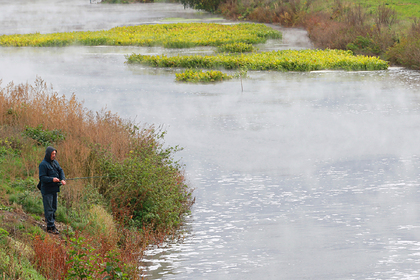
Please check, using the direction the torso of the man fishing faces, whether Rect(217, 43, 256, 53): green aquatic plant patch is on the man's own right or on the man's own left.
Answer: on the man's own left

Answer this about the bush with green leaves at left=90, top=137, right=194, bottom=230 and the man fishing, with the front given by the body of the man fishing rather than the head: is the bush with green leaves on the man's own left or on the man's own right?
on the man's own left

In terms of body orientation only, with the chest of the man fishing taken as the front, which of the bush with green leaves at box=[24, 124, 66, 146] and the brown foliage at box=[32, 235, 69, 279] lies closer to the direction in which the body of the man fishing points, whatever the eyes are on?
the brown foliage

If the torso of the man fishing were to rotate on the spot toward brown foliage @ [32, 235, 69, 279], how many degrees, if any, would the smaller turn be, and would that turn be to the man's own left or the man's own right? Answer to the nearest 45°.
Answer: approximately 45° to the man's own right

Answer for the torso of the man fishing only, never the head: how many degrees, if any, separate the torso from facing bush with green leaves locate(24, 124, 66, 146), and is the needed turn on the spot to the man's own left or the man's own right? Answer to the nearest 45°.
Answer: approximately 135° to the man's own left

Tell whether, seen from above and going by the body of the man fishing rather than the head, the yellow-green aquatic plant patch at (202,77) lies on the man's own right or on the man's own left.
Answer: on the man's own left

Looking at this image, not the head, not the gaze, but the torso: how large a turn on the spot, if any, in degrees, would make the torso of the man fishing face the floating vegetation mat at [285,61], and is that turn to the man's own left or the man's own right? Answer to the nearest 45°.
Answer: approximately 90° to the man's own left

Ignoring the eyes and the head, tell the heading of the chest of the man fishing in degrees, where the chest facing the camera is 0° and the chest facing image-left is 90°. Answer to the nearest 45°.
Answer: approximately 315°
